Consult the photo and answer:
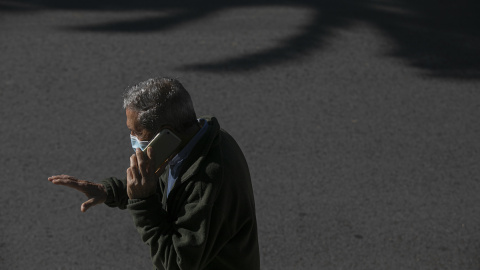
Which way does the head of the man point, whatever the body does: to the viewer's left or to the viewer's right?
to the viewer's left

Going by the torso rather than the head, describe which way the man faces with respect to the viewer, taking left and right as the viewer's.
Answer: facing to the left of the viewer
